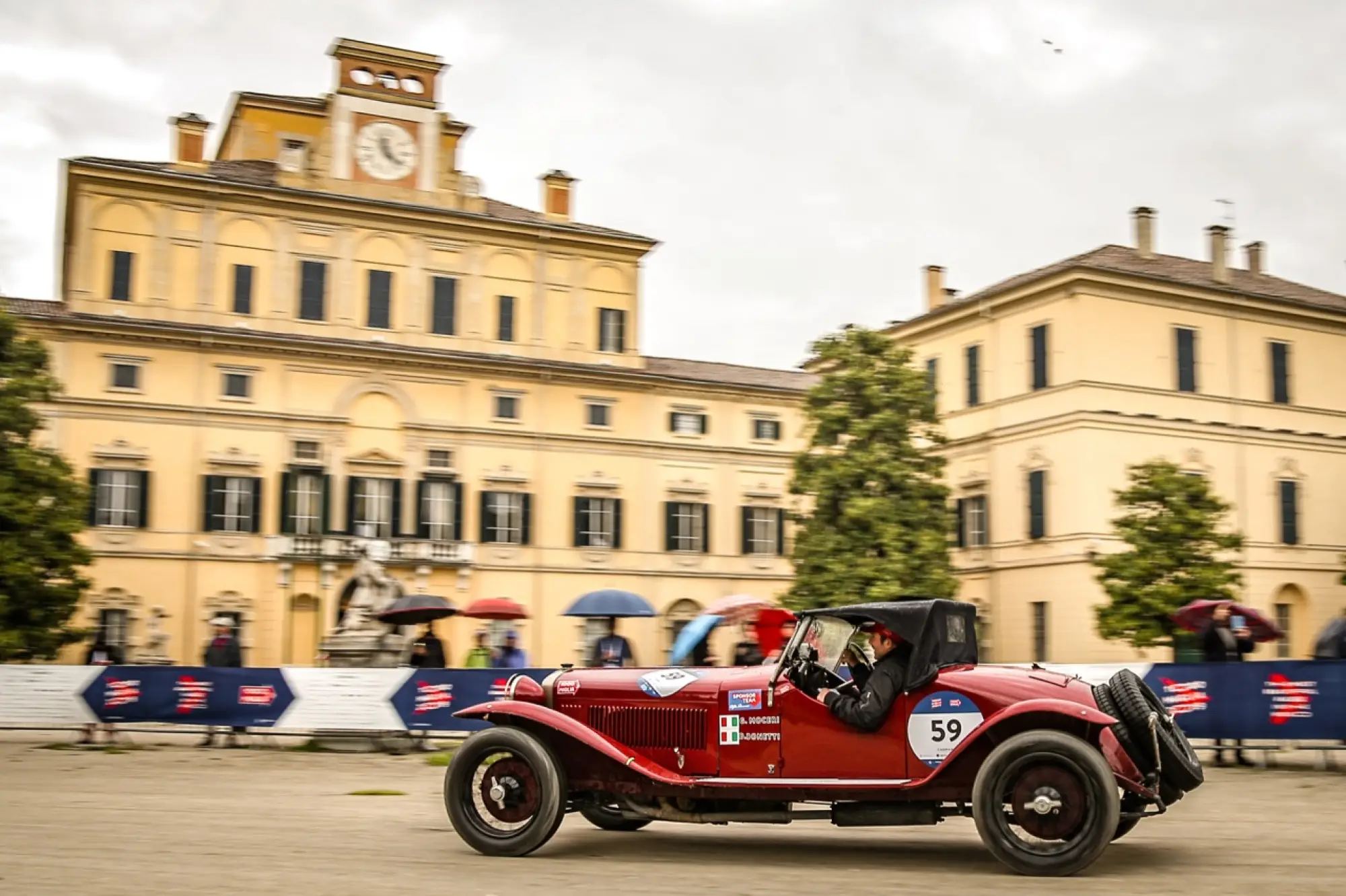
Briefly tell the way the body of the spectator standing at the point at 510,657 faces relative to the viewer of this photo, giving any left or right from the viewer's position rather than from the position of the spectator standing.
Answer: facing the viewer

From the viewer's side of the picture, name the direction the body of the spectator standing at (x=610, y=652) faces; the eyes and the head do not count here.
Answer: toward the camera

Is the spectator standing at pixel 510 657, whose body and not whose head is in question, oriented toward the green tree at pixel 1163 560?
no

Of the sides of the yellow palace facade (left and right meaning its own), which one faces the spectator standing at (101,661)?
front

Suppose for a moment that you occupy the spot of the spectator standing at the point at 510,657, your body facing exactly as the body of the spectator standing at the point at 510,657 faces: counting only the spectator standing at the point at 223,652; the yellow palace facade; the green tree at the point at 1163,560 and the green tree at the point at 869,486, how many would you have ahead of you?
0

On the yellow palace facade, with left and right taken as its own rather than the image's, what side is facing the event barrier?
front

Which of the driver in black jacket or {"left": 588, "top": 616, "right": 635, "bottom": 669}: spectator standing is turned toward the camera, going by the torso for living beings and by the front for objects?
the spectator standing

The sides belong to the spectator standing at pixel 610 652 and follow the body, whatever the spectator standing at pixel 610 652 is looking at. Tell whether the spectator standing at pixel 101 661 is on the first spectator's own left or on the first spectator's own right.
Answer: on the first spectator's own right

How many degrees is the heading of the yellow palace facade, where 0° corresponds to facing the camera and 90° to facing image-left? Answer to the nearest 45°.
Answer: approximately 0°

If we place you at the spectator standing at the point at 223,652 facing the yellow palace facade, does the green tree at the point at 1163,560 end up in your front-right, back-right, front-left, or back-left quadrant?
front-right

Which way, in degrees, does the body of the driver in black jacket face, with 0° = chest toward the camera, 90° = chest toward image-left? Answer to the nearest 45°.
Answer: approximately 90°

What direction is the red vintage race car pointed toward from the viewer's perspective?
to the viewer's left
